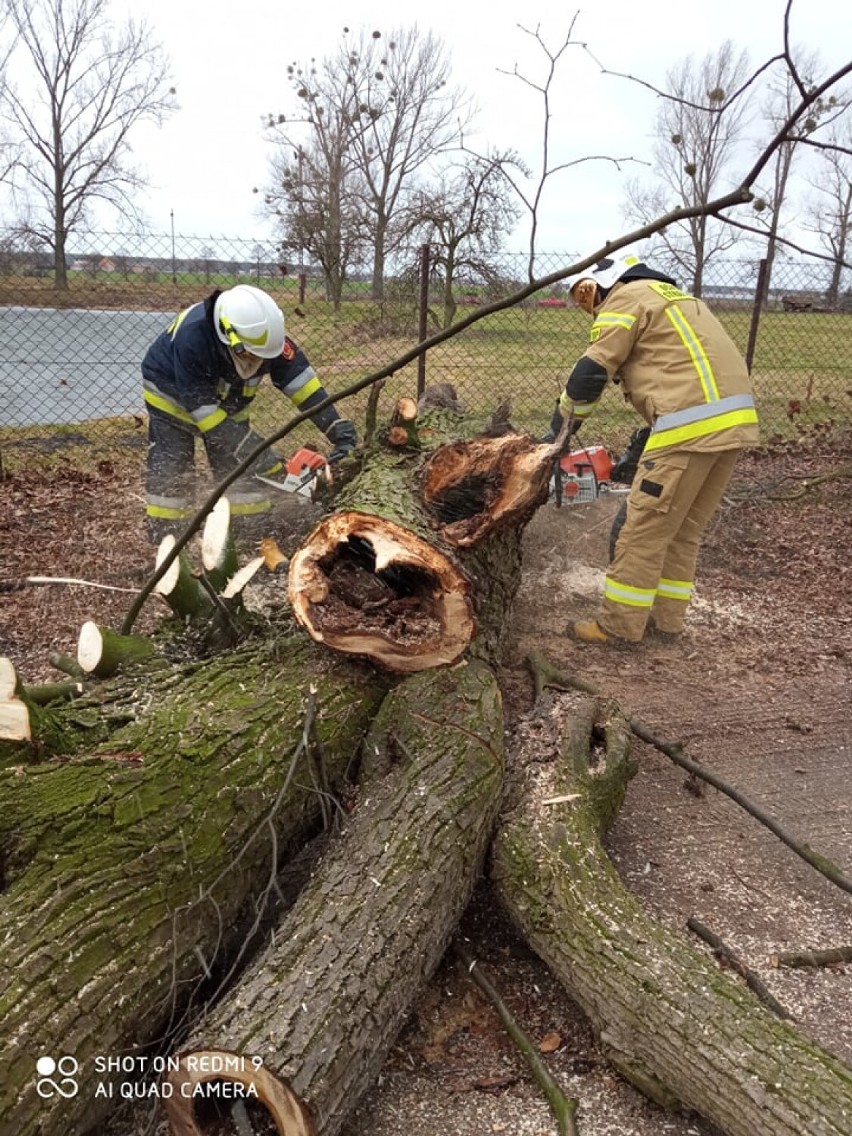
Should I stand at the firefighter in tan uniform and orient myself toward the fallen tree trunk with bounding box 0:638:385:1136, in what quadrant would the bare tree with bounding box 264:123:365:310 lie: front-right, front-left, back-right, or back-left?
back-right

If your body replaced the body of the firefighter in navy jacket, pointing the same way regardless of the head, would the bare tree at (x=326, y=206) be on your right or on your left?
on your left

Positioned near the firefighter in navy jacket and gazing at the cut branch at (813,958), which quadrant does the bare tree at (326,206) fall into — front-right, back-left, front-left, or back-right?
back-left

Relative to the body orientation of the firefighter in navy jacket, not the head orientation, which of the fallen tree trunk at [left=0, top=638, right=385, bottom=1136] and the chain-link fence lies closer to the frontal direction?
the fallen tree trunk

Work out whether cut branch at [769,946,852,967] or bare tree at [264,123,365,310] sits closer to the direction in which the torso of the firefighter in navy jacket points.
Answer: the cut branch

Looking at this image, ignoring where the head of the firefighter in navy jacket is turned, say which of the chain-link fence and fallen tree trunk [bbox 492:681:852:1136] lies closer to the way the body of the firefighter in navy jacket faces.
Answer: the fallen tree trunk

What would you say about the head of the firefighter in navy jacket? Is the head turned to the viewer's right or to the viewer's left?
to the viewer's right

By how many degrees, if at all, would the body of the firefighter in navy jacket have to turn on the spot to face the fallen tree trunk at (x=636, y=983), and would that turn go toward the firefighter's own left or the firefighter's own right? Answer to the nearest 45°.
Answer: approximately 45° to the firefighter's own right

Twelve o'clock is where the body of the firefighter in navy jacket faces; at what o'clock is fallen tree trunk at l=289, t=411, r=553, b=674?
The fallen tree trunk is roughly at 1 o'clock from the firefighter in navy jacket.

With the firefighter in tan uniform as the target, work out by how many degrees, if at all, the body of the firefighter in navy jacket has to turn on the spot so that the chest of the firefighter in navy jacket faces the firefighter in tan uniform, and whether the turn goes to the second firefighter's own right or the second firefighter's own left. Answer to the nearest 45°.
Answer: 0° — they already face them

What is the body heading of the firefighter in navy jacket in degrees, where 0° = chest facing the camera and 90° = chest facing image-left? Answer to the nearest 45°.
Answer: approximately 315°

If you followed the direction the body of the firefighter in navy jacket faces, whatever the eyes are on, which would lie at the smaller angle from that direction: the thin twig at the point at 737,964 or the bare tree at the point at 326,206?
the thin twig

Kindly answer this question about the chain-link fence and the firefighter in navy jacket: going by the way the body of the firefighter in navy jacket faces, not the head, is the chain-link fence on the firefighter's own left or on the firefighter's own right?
on the firefighter's own left

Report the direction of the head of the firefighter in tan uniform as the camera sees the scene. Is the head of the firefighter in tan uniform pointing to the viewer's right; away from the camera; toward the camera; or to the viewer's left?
to the viewer's left
